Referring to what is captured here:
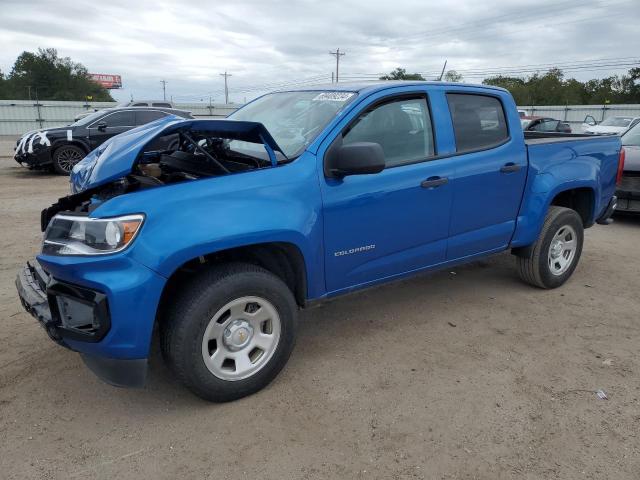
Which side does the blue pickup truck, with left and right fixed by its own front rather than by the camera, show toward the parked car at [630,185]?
back

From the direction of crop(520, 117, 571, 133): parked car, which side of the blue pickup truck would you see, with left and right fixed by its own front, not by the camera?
back

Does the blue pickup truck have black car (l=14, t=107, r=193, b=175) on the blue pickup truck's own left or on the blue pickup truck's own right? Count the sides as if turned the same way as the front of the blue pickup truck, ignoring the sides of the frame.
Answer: on the blue pickup truck's own right

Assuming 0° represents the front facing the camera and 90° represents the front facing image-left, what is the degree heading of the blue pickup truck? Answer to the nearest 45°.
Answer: approximately 45°

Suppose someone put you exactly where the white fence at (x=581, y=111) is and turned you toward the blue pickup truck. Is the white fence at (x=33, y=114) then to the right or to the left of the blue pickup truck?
right

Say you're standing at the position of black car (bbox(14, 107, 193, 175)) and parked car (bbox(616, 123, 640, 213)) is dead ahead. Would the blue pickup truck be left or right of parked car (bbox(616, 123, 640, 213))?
right

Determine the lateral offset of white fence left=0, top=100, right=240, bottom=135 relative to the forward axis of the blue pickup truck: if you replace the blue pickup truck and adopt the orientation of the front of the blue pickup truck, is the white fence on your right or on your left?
on your right

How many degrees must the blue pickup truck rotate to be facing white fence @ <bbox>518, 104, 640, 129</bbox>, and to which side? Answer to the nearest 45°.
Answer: approximately 180°
